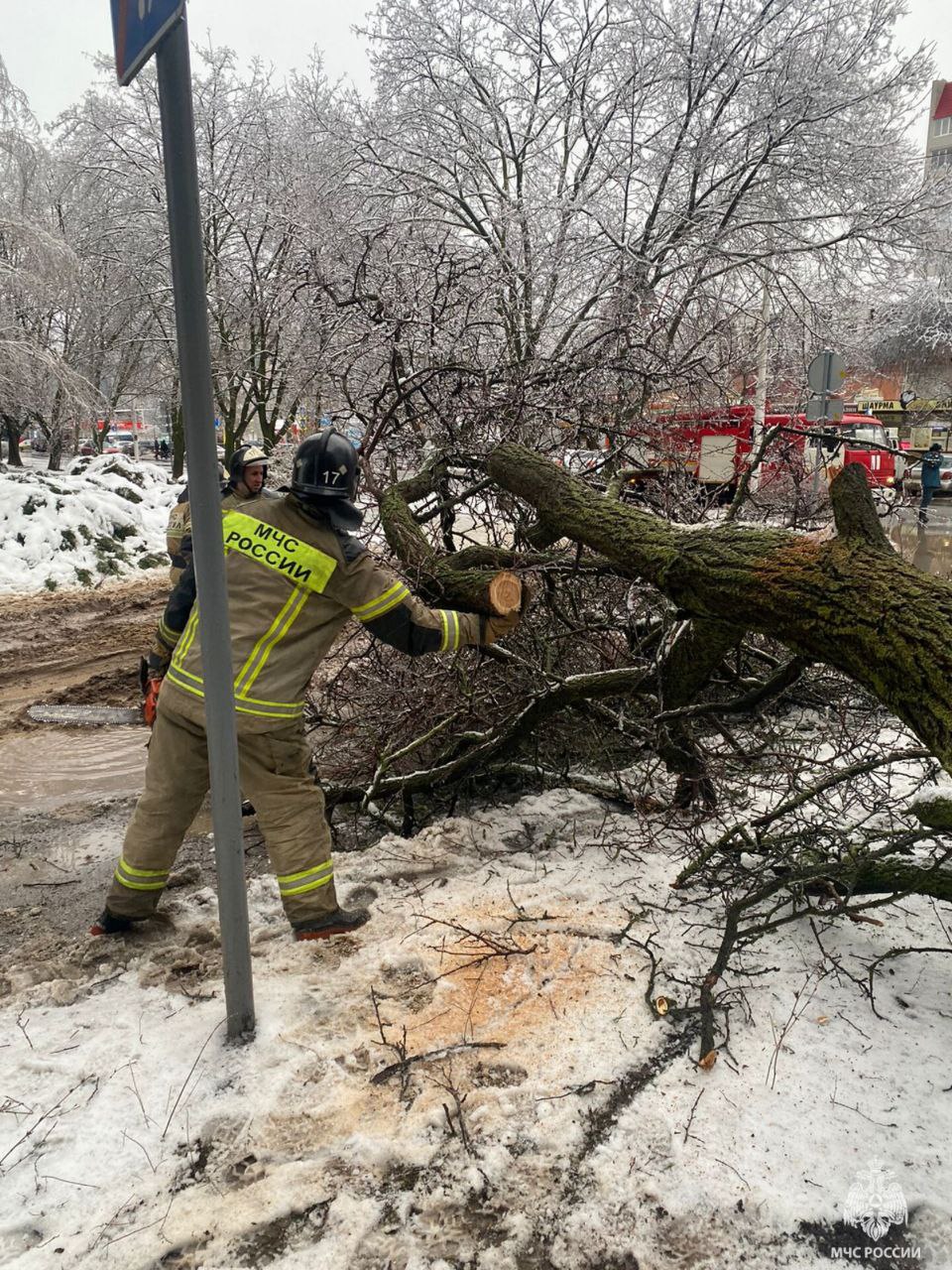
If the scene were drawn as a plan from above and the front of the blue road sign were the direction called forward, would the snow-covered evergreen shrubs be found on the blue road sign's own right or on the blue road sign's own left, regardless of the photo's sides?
on the blue road sign's own right

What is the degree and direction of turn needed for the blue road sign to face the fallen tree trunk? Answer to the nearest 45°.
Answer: approximately 135° to its left

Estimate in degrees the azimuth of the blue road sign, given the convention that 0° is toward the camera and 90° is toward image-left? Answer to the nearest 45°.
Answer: approximately 45°

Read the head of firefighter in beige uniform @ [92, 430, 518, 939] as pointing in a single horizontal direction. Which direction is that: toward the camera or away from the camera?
away from the camera
